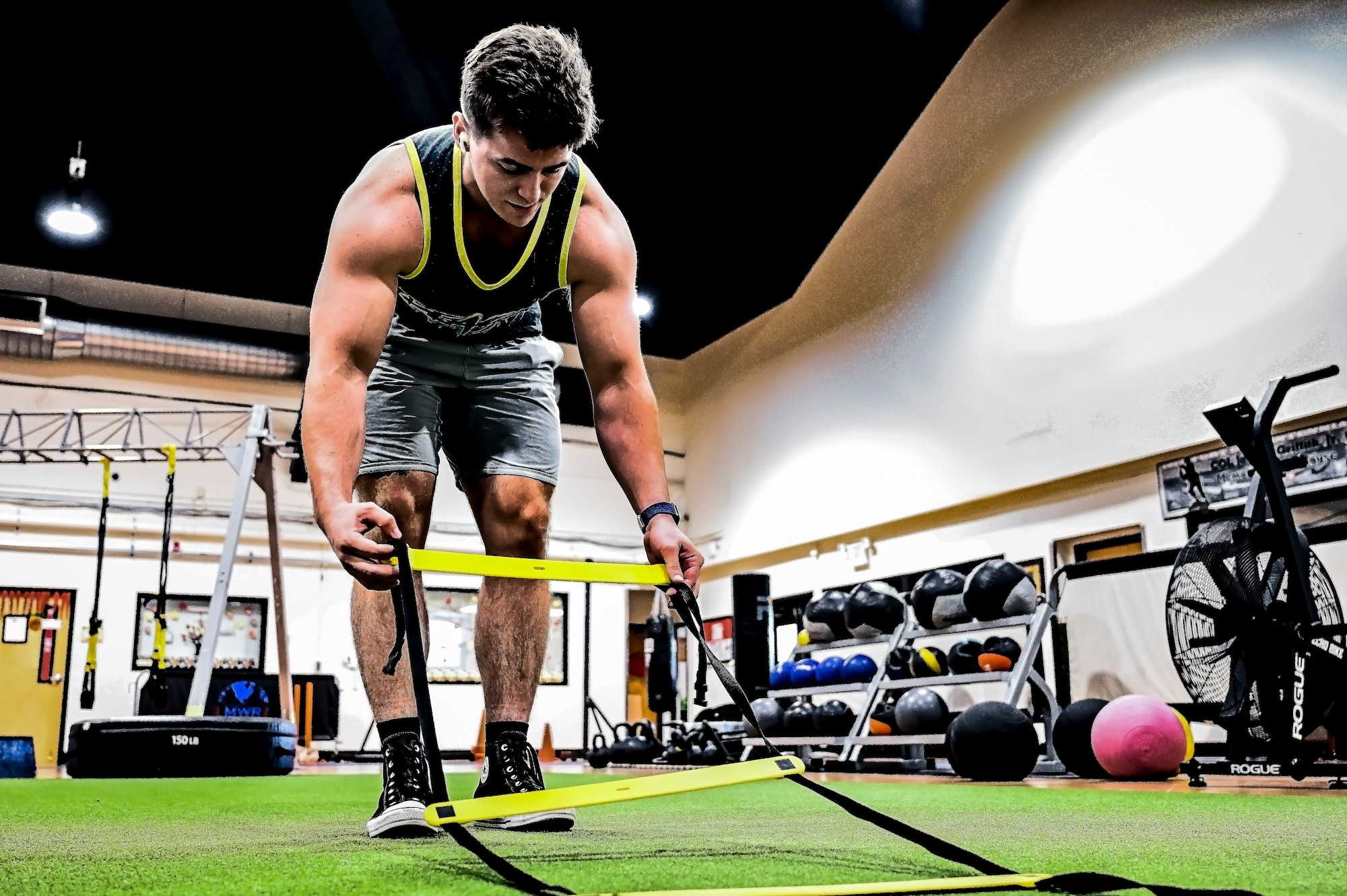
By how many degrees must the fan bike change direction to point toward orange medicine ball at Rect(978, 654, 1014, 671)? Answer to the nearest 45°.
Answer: approximately 90° to its right

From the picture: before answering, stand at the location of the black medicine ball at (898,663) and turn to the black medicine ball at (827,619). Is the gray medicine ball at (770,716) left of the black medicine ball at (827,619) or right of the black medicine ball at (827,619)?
left

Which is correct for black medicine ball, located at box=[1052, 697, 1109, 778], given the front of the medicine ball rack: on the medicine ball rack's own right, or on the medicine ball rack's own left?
on the medicine ball rack's own left

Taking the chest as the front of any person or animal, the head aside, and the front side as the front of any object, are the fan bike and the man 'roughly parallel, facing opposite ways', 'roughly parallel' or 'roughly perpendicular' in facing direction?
roughly perpendicular

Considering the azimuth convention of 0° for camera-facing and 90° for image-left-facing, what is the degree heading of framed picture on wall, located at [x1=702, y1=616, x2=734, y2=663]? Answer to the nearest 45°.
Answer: approximately 45°

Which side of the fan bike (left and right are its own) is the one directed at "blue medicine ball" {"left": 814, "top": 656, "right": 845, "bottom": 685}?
right

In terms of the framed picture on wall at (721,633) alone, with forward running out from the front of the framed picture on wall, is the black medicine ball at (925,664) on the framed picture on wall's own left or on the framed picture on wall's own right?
on the framed picture on wall's own left

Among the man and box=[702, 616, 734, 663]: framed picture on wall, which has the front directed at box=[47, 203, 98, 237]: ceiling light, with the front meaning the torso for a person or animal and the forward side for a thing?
the framed picture on wall
